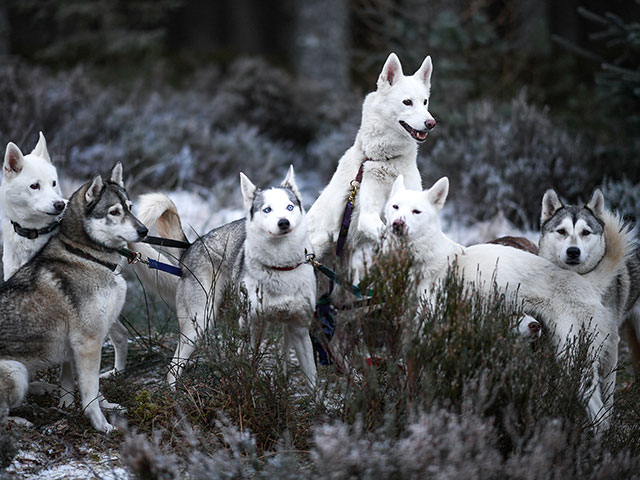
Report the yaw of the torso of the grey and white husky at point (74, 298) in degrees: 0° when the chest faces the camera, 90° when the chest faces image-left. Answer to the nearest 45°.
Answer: approximately 270°

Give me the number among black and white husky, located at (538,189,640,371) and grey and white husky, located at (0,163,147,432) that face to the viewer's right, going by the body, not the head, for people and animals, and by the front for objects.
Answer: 1

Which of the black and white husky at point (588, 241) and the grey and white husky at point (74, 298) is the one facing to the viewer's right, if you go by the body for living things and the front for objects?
the grey and white husky

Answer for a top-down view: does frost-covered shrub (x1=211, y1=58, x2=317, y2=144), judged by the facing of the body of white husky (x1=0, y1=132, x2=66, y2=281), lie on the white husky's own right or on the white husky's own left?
on the white husky's own left

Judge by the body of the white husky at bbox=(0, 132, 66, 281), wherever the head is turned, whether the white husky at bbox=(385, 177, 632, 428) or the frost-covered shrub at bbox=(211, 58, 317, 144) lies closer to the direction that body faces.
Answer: the white husky at bbox=(385, 177, 632, 428)

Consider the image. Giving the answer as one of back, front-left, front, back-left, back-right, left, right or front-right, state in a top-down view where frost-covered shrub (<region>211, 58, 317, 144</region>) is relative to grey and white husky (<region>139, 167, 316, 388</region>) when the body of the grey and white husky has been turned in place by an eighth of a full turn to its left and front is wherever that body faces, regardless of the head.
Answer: left

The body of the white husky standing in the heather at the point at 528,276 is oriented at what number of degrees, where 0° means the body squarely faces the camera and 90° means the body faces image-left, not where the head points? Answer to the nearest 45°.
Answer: approximately 90°

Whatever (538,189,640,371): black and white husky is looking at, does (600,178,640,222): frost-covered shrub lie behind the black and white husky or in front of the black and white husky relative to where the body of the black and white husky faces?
behind

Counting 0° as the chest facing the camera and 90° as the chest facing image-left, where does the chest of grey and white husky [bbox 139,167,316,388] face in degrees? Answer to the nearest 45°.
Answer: approximately 315°

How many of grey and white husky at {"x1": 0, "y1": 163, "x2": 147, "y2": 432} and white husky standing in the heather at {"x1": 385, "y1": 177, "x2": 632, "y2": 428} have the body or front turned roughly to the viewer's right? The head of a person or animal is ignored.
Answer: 1

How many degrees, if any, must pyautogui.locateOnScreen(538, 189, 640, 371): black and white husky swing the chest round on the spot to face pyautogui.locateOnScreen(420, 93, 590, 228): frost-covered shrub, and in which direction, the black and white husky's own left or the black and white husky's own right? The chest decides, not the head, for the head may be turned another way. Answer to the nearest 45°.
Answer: approximately 135° to the black and white husky's own right
